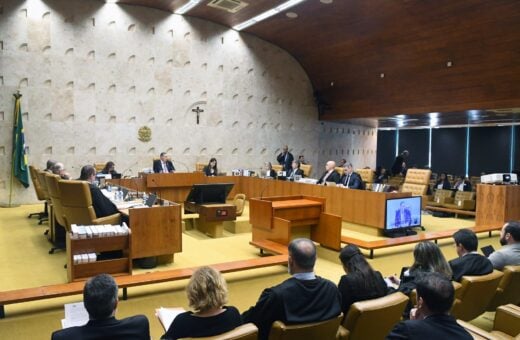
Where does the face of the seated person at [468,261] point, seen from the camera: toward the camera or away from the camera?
away from the camera

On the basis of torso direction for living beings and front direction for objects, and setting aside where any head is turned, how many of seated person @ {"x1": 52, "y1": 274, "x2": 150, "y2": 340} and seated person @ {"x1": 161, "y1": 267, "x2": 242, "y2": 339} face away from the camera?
2

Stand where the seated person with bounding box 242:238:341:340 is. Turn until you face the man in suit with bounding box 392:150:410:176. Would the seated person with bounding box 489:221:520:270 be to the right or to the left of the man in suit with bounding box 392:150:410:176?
right

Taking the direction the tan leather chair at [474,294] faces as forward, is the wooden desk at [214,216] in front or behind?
in front

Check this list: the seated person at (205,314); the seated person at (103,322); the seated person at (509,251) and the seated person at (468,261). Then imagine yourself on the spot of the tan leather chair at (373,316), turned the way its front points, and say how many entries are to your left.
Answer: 2

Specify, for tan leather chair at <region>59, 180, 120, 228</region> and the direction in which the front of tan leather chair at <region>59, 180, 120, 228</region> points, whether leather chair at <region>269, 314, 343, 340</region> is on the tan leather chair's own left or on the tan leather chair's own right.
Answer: on the tan leather chair's own right

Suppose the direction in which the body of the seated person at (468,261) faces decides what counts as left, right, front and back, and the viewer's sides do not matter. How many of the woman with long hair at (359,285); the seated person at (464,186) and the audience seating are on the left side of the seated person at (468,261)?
1

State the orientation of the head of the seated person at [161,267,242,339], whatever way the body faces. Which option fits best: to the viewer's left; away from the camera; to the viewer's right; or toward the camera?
away from the camera

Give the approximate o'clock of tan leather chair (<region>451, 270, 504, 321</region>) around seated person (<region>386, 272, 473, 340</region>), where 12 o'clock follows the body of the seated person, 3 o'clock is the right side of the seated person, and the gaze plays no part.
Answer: The tan leather chair is roughly at 2 o'clock from the seated person.

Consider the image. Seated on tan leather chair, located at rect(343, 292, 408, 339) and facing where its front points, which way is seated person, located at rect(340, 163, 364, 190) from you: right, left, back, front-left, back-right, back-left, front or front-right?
front-right

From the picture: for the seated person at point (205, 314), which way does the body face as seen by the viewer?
away from the camera

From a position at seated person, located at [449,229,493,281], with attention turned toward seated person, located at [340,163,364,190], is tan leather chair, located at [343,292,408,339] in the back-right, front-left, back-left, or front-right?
back-left

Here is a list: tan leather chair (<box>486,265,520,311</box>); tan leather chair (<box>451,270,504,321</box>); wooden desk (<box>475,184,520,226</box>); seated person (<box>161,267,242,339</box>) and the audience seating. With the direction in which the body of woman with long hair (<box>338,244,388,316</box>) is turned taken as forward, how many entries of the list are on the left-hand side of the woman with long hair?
1

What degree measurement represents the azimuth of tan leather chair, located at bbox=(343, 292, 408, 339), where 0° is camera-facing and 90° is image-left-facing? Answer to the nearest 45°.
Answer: approximately 135°

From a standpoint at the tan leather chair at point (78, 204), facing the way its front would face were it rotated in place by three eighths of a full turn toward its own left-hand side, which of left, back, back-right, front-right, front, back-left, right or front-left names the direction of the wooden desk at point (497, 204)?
back

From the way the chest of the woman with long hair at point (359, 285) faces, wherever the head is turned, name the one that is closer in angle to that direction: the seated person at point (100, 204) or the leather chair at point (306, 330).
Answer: the seated person

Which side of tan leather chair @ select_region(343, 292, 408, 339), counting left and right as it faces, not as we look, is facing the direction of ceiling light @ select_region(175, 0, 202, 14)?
front

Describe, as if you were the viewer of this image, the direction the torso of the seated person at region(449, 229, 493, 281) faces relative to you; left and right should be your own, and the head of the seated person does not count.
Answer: facing away from the viewer and to the left of the viewer

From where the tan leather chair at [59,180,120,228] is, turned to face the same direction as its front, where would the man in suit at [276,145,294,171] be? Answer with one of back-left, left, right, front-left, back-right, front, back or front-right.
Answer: front

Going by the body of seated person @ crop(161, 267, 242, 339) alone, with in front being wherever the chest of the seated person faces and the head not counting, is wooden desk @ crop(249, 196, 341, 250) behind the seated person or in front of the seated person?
in front
